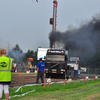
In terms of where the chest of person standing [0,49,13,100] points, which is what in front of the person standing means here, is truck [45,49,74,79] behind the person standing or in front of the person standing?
in front

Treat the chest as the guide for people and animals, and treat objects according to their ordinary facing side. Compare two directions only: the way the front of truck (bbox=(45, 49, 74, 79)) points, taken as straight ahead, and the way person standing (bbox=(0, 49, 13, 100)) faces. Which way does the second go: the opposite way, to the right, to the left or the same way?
the opposite way

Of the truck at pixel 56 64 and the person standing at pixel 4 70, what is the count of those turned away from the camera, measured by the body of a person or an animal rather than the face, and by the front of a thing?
1

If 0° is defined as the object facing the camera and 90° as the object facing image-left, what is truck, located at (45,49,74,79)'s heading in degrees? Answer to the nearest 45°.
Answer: approximately 0°

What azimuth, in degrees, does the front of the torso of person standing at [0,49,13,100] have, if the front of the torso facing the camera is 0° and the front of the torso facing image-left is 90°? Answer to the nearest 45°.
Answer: approximately 180°

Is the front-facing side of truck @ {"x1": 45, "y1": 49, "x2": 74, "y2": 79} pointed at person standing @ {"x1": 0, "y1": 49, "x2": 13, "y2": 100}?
yes
